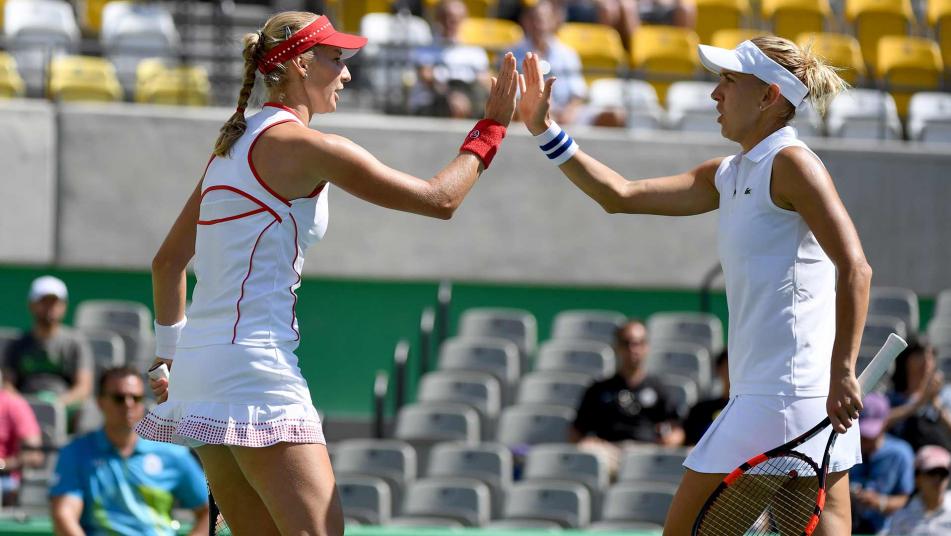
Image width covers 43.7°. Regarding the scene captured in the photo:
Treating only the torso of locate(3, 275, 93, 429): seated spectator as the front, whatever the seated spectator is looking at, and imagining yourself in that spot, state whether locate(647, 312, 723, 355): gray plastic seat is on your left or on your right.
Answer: on your left

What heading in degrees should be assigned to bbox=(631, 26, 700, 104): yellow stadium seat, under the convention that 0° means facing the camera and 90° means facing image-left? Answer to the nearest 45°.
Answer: approximately 0°

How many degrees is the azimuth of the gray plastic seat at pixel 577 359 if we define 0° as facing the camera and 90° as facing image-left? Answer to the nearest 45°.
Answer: approximately 0°

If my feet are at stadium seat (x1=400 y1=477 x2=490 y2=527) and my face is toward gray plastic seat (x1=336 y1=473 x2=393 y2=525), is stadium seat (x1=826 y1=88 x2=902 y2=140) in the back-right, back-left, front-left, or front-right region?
back-right

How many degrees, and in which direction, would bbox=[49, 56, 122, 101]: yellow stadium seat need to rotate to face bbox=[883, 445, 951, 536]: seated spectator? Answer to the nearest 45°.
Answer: approximately 45° to its left
